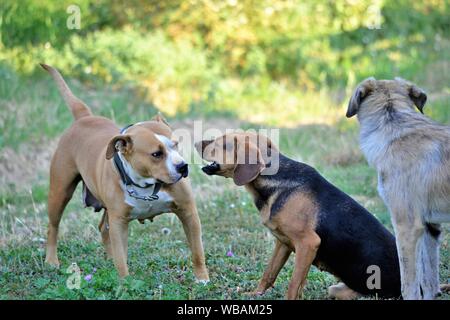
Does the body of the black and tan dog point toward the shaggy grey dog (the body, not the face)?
no

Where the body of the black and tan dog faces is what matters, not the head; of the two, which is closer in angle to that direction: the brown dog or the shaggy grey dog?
the brown dog

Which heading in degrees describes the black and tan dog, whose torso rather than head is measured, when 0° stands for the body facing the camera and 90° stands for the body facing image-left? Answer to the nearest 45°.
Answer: approximately 90°

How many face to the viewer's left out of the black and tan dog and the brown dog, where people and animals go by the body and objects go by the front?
1

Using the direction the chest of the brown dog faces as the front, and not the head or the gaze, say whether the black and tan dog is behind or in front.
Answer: in front

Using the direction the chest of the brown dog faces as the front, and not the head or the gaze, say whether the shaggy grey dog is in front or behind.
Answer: in front

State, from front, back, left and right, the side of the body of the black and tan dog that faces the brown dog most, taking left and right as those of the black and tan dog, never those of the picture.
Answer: front
